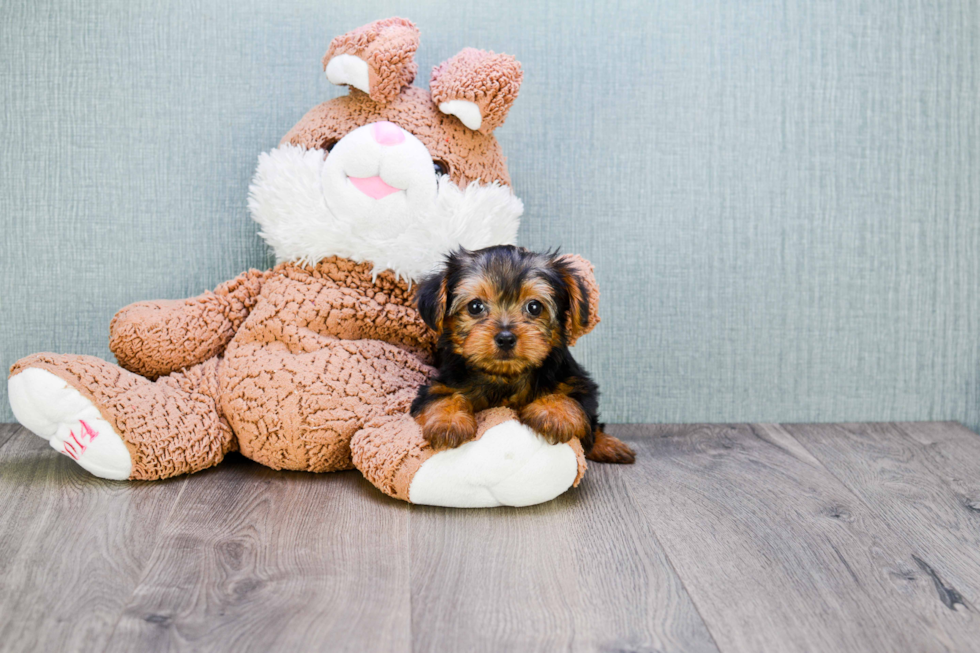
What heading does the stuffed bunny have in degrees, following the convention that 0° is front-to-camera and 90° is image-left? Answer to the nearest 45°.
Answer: approximately 0°
